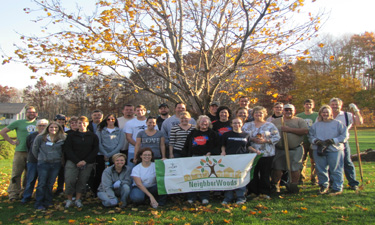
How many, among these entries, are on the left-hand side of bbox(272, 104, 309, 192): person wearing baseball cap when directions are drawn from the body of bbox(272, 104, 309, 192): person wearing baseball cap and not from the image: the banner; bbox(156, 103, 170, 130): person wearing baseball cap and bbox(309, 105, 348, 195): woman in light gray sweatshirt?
1

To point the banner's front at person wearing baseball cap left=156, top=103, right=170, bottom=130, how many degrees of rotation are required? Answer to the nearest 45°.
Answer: approximately 135° to its right

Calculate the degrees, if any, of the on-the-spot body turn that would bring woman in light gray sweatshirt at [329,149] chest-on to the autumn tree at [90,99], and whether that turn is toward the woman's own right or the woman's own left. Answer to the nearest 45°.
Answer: approximately 135° to the woman's own right

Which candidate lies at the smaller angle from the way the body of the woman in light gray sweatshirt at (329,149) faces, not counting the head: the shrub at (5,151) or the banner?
the banner

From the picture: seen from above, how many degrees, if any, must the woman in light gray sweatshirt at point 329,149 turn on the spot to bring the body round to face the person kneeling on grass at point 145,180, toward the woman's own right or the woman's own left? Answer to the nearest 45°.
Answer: approximately 45° to the woman's own right

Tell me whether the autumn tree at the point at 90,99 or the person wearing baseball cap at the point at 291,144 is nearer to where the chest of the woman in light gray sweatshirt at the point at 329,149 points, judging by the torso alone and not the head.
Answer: the person wearing baseball cap

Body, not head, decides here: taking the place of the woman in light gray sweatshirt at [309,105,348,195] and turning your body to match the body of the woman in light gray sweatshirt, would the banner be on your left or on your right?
on your right

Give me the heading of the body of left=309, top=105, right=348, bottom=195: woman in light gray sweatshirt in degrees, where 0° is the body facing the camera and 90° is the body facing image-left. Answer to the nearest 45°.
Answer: approximately 0°

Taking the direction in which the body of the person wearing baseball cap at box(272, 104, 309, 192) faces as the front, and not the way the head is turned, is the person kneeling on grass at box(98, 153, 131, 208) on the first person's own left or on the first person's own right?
on the first person's own right

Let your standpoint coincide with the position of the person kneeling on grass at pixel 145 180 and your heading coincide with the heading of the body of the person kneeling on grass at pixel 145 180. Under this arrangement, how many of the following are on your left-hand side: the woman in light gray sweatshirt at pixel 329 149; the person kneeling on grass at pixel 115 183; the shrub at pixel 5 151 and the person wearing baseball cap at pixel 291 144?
2

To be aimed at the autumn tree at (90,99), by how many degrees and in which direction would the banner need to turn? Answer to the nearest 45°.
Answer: approximately 135° to its right

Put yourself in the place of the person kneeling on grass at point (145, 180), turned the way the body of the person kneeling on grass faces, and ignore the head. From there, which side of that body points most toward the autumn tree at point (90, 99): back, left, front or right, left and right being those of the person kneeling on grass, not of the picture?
back
